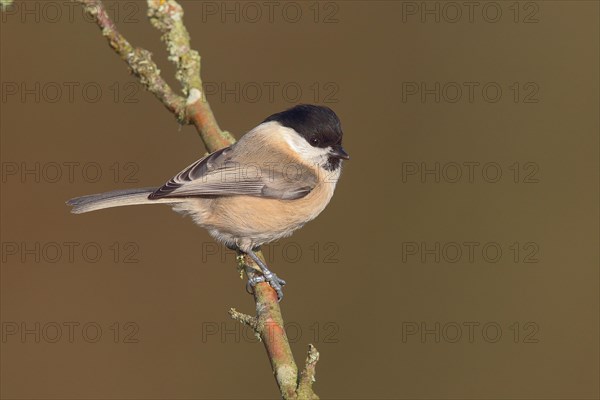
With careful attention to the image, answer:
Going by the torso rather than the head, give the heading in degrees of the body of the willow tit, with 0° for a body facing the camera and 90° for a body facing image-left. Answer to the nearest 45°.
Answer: approximately 270°
